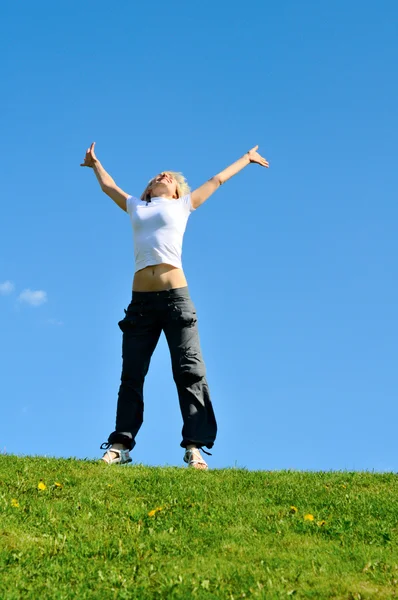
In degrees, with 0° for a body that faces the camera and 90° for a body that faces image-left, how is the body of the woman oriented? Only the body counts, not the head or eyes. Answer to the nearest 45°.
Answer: approximately 0°
